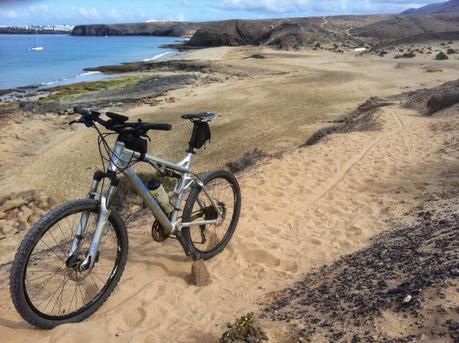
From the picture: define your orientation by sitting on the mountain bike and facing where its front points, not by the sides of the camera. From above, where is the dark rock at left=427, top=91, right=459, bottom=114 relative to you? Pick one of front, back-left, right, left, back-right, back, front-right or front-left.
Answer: back

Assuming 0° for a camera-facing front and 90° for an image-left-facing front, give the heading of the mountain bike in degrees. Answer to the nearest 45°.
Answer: approximately 45°

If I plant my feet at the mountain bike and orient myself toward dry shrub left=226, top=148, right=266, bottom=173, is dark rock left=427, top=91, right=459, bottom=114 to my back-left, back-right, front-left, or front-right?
front-right

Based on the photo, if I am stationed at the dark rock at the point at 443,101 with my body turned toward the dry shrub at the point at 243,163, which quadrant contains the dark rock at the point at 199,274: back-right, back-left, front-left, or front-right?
front-left

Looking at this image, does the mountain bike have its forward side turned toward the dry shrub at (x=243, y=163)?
no
